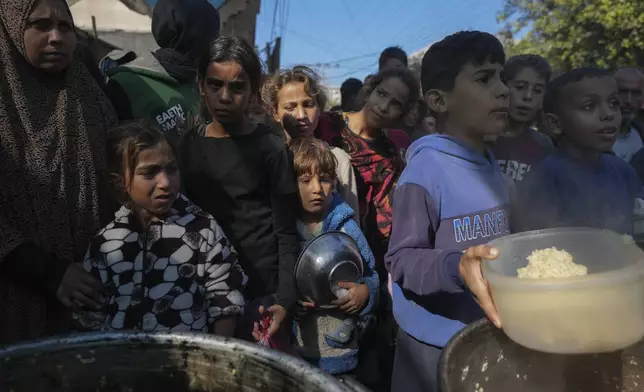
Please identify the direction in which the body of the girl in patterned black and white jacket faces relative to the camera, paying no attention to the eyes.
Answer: toward the camera

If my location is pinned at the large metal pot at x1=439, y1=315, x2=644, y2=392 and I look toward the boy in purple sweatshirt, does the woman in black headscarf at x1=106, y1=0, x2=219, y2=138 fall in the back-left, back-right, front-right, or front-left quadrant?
front-left

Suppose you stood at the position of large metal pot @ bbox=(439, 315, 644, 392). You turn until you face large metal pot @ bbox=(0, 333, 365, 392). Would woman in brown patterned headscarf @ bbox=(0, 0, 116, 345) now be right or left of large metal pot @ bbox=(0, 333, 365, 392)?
right

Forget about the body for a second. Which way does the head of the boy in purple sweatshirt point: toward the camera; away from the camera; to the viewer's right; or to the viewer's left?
to the viewer's right

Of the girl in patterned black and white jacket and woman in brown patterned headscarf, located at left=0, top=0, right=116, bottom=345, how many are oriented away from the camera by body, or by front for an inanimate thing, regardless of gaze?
0

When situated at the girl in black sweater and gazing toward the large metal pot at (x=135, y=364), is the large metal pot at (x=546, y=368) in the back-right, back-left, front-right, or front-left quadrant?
front-left

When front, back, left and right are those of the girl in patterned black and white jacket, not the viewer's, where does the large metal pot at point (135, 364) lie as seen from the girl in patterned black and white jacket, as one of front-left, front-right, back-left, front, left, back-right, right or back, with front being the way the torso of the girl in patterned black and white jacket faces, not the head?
front

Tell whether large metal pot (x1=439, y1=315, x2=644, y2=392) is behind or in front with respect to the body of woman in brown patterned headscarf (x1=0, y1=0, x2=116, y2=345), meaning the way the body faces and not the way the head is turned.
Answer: in front

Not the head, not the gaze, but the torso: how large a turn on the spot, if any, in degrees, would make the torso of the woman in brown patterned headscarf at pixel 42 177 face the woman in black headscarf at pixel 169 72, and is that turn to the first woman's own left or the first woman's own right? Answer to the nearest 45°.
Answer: approximately 90° to the first woman's own left

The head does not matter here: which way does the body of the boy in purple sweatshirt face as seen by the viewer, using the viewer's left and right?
facing the viewer and to the right of the viewer

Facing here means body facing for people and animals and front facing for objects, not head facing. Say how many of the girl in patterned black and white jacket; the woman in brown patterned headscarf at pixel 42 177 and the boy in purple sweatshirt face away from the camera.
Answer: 0

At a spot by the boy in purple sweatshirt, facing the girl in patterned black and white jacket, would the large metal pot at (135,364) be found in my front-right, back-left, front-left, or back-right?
front-left

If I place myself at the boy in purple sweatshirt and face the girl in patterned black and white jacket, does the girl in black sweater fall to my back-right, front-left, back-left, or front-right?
front-right
